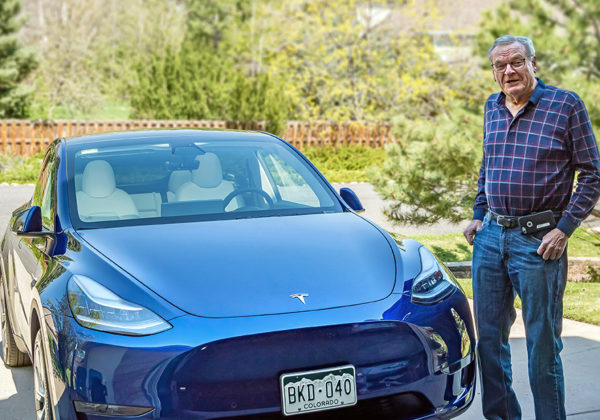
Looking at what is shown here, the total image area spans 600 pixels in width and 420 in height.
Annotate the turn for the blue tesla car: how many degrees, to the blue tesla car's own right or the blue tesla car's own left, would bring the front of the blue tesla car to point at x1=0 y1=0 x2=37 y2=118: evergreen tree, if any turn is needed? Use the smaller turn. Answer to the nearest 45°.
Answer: approximately 135° to the blue tesla car's own left

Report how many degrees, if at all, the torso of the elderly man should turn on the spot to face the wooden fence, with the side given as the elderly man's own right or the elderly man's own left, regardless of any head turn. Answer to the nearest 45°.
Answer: approximately 90° to the elderly man's own right

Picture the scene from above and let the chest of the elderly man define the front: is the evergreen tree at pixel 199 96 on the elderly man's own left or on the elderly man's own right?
on the elderly man's own right

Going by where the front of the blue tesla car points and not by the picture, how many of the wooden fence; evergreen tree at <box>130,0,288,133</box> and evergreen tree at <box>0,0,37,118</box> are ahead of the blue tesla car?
0

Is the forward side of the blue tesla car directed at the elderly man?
no

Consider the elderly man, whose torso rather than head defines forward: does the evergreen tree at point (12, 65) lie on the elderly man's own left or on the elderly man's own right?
on the elderly man's own right

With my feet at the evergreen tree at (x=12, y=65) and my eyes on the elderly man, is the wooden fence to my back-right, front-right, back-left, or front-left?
front-left

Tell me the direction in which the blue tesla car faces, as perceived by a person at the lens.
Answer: facing the viewer and to the right of the viewer

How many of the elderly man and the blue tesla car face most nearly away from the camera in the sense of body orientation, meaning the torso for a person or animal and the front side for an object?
0

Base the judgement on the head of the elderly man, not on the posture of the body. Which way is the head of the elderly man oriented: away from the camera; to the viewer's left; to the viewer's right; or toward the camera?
toward the camera

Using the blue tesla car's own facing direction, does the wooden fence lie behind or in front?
behind

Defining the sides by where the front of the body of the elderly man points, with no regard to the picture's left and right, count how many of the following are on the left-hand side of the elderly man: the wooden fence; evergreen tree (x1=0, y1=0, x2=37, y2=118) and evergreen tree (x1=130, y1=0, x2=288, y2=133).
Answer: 0
